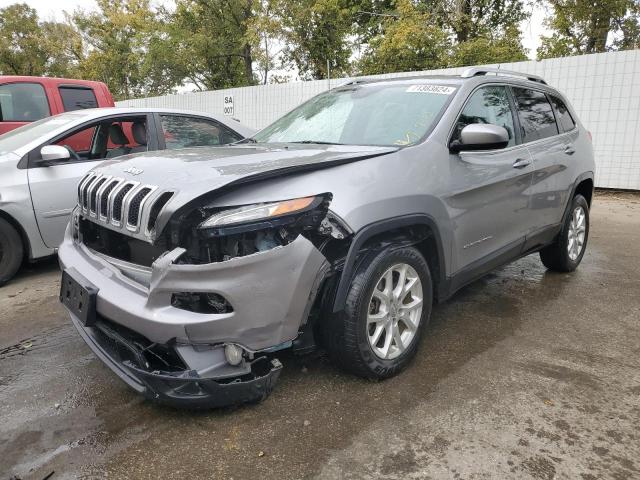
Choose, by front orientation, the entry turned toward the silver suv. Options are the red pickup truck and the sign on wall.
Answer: the sign on wall

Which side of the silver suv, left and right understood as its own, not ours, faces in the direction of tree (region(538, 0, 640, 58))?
back

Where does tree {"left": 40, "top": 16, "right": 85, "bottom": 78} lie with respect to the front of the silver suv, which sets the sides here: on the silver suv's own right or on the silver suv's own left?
on the silver suv's own right

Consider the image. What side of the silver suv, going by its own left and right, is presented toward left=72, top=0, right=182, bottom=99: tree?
right

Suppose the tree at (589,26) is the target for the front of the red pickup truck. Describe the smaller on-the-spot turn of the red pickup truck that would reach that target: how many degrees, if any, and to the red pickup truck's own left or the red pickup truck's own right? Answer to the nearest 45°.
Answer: approximately 180°

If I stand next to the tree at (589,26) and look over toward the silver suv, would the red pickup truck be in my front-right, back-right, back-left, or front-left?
front-right

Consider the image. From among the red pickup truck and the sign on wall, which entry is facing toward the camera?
the sign on wall

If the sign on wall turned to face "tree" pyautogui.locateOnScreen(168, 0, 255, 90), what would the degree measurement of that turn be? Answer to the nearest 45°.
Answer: approximately 180°

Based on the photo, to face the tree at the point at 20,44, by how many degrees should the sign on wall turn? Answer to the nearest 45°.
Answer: approximately 135° to its right

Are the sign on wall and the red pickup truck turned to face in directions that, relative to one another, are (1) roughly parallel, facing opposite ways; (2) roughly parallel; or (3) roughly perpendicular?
roughly perpendicular

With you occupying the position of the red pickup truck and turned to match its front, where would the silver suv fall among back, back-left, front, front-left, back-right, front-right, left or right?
left

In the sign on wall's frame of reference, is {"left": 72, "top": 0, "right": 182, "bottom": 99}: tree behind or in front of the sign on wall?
behind

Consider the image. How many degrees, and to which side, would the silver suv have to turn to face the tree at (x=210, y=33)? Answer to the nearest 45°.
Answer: approximately 135° to its right

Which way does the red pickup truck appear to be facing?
to the viewer's left

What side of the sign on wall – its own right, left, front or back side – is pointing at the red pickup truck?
front

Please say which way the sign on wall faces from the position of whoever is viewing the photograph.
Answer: facing the viewer
